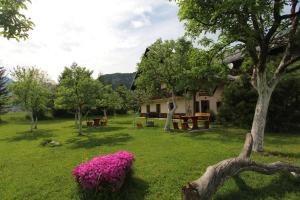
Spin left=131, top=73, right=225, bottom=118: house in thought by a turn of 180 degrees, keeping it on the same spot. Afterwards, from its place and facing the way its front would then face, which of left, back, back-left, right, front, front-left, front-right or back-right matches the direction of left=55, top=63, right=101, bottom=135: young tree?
back-left

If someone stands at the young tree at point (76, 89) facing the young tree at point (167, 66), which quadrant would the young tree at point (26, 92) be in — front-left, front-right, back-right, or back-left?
back-left

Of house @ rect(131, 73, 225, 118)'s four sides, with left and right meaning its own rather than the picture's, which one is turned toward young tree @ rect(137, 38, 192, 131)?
front

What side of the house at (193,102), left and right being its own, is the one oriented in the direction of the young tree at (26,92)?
right

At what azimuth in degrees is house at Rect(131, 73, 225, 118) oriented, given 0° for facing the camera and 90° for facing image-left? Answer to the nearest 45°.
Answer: approximately 0°

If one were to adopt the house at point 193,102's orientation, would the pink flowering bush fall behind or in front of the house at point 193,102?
in front
